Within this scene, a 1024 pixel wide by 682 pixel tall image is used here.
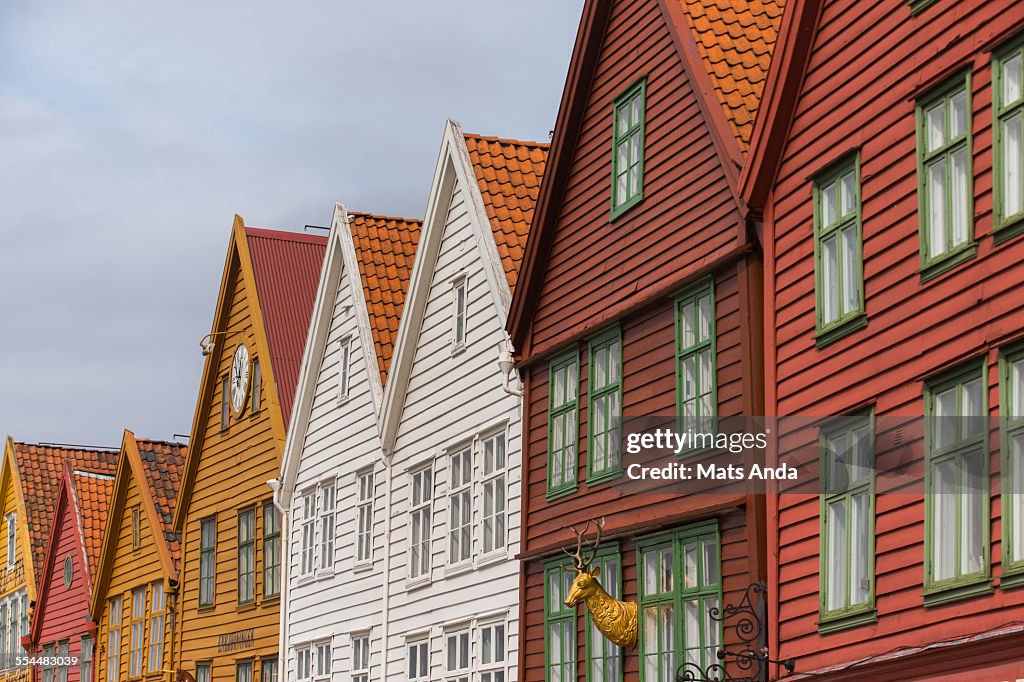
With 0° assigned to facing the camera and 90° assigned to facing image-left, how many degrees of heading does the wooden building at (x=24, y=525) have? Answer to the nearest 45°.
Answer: approximately 45°

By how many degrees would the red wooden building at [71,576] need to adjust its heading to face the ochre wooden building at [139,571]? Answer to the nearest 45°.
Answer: approximately 45° to its left

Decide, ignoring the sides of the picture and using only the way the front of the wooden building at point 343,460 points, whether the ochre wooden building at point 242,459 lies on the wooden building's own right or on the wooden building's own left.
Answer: on the wooden building's own right

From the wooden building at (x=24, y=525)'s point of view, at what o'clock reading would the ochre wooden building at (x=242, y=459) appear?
The ochre wooden building is roughly at 10 o'clock from the wooden building.

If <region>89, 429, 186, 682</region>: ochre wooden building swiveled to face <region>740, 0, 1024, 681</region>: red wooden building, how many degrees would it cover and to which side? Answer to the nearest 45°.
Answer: approximately 45° to its left
